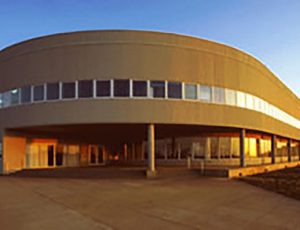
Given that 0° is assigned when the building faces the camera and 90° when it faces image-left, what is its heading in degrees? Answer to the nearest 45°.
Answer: approximately 0°
